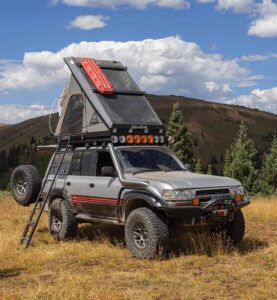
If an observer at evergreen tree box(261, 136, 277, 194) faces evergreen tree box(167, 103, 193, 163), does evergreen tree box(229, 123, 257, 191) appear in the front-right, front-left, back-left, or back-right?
front-left

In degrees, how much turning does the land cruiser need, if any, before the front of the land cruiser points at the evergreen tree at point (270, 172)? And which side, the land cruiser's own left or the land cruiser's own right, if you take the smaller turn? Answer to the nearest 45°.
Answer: approximately 135° to the land cruiser's own left

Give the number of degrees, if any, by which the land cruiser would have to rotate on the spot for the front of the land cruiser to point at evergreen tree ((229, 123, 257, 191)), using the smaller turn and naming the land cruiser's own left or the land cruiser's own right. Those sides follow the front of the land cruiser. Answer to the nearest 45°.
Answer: approximately 135° to the land cruiser's own left

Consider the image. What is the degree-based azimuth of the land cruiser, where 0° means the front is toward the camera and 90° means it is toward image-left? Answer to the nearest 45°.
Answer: approximately 315°

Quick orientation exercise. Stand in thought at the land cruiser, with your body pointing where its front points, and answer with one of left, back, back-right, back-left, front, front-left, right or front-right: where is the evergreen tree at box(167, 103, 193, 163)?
back-left
